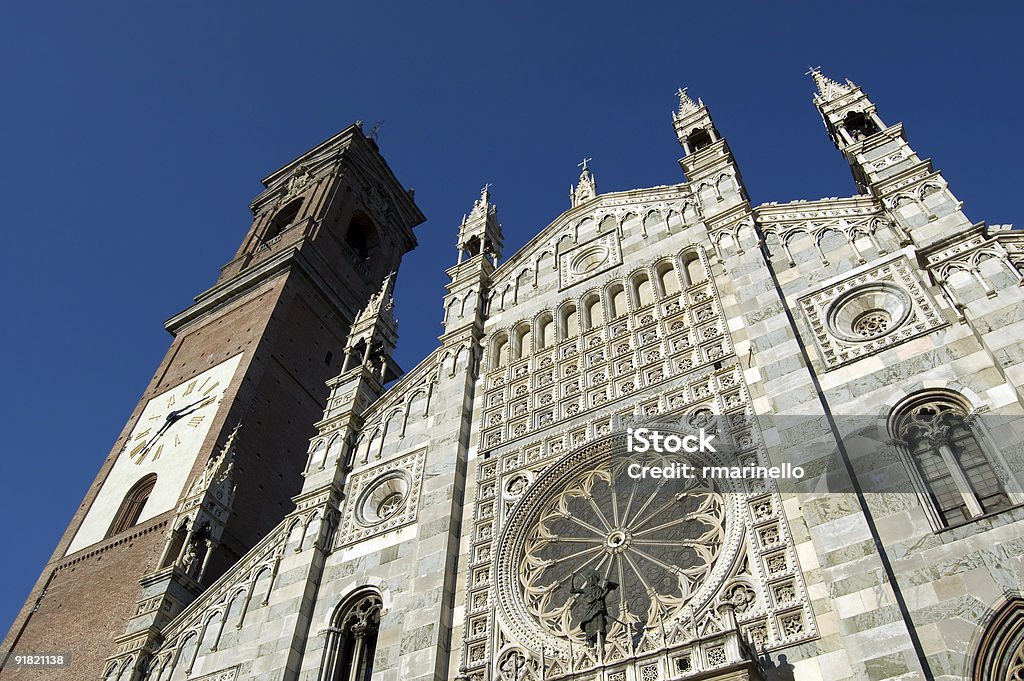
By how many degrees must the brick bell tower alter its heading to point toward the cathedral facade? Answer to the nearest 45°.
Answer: approximately 90° to its left

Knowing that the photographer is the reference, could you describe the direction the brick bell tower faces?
facing the viewer and to the left of the viewer
